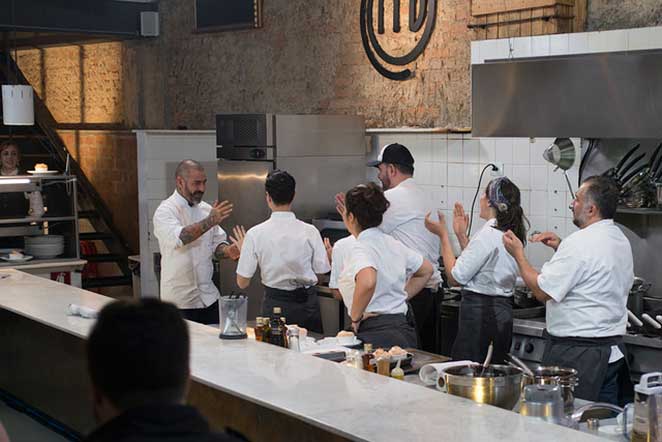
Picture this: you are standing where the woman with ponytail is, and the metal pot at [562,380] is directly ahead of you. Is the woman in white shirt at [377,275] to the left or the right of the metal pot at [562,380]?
right

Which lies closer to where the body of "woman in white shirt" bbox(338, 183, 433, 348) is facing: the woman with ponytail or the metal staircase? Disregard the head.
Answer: the metal staircase

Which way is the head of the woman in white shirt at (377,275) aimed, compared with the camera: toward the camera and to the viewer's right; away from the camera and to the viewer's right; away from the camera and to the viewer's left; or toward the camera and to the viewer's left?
away from the camera and to the viewer's left

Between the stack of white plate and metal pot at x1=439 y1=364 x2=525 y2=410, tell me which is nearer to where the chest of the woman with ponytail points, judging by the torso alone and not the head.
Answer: the stack of white plate

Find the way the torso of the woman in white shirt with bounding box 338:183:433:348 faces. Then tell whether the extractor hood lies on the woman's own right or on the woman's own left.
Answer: on the woman's own right
